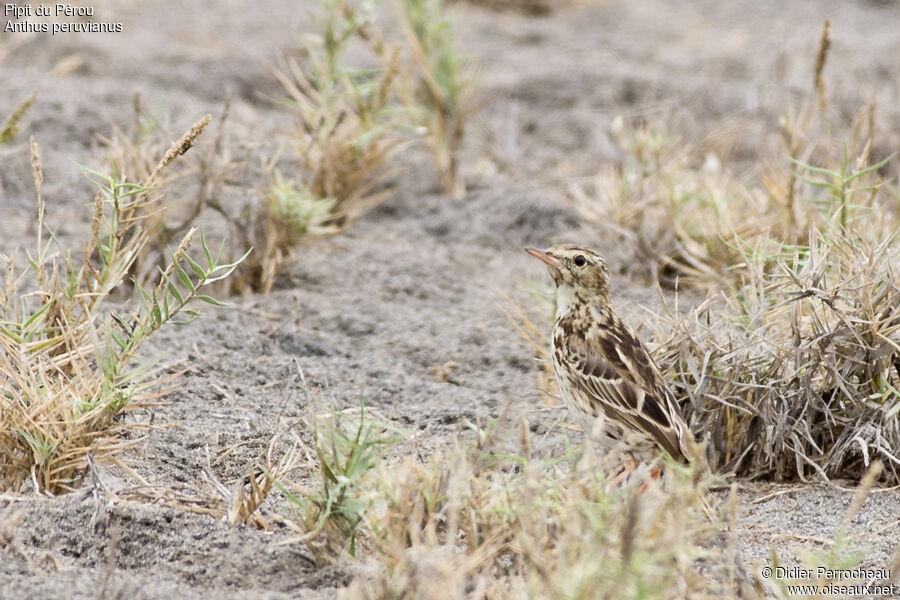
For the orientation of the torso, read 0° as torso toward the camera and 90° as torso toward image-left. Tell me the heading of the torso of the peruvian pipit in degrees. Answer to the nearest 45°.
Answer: approximately 90°

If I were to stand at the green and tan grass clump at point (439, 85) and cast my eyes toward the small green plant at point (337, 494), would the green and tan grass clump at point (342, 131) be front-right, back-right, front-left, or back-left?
front-right

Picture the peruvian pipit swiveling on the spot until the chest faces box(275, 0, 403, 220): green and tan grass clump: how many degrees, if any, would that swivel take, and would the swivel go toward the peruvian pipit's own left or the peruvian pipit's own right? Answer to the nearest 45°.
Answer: approximately 45° to the peruvian pipit's own right

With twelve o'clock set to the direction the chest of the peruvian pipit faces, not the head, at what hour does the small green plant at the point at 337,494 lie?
The small green plant is roughly at 10 o'clock from the peruvian pipit.
